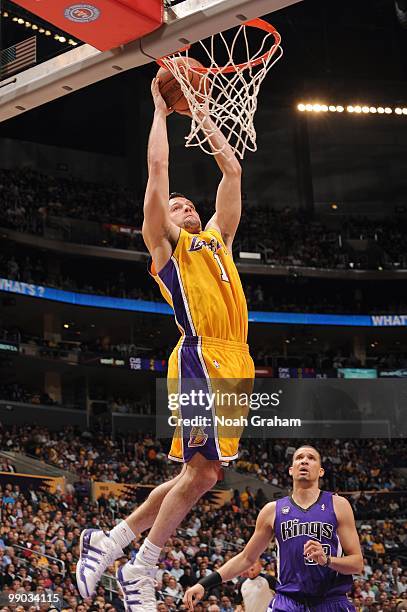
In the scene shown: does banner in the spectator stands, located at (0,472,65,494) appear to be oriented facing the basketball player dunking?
yes

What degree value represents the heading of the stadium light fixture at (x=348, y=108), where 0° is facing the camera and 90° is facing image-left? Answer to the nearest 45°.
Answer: approximately 0°

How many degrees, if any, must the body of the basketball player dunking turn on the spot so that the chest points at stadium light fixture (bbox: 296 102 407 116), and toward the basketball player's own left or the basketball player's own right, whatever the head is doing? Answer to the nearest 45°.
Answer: approximately 135° to the basketball player's own left

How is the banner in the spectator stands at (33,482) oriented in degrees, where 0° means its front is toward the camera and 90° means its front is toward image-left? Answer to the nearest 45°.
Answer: approximately 0°

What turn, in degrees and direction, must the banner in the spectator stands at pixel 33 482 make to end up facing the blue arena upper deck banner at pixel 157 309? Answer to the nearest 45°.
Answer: approximately 135° to its left

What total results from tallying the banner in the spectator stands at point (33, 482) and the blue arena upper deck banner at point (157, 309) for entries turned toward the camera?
2
